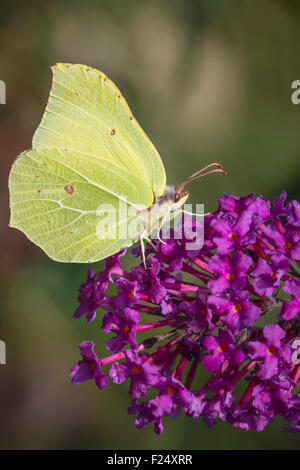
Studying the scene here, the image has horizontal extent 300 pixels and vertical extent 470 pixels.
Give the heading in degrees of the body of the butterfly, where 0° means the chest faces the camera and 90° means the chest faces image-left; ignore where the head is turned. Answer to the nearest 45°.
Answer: approximately 270°
